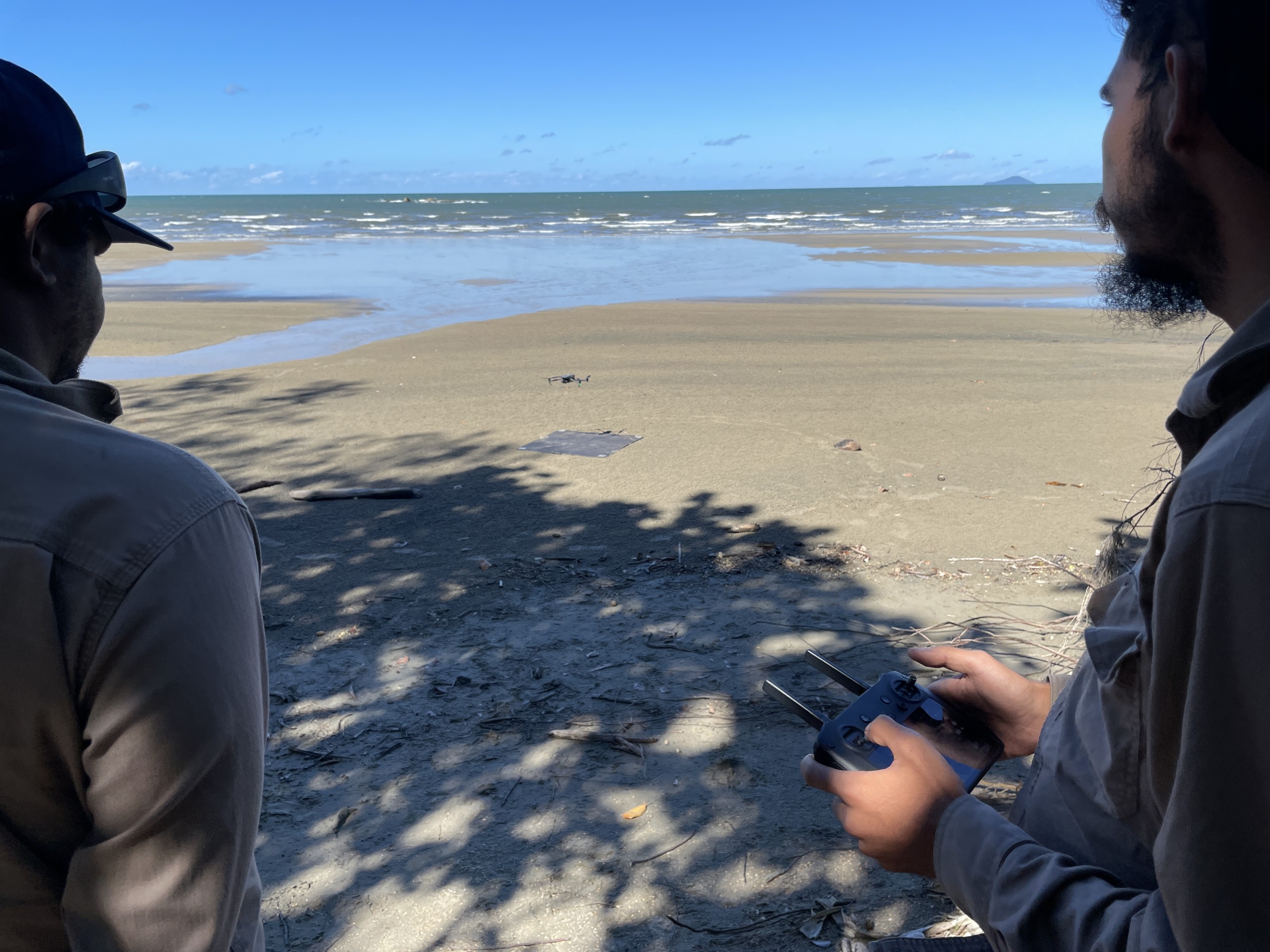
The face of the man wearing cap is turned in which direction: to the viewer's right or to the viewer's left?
to the viewer's right

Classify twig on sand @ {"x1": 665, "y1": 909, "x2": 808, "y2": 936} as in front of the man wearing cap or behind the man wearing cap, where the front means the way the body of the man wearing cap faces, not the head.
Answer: in front

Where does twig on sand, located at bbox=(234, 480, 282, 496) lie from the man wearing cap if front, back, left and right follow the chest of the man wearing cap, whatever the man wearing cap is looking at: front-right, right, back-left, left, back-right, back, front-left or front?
front-left

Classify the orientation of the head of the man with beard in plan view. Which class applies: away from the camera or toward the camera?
away from the camera

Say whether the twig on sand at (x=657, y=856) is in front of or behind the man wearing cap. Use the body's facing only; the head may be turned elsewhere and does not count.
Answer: in front

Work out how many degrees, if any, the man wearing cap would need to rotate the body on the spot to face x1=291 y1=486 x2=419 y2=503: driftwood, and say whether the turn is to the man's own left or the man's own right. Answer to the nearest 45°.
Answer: approximately 45° to the man's own left

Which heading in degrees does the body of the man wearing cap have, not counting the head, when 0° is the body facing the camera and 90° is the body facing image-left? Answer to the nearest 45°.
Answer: approximately 225°
